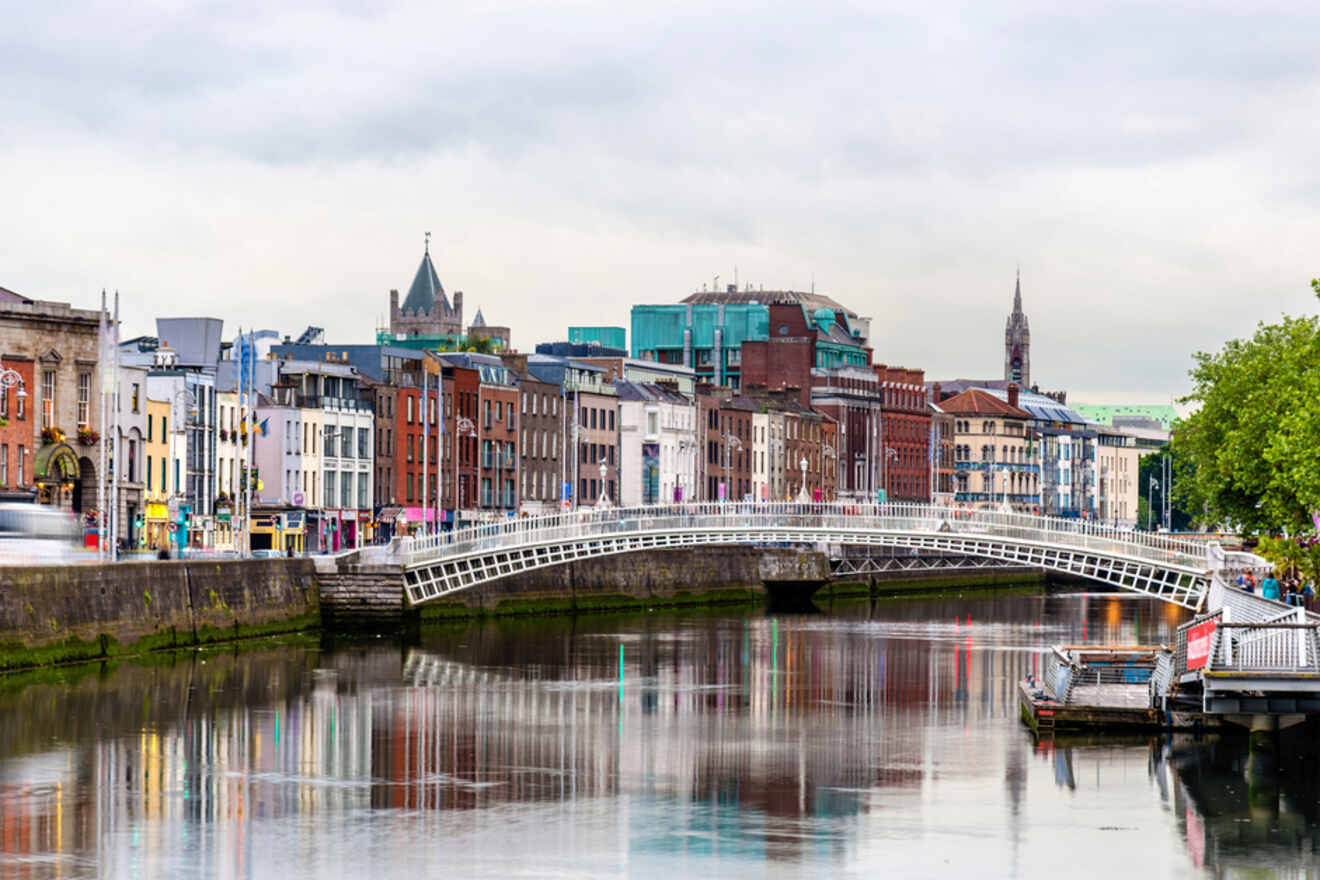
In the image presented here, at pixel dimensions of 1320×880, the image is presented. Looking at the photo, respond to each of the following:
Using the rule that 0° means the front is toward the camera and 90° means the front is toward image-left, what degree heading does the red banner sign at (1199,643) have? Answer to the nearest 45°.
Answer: approximately 45°
